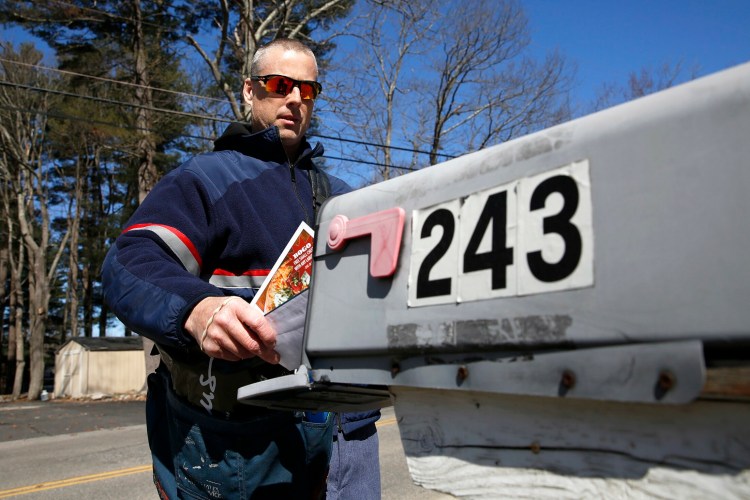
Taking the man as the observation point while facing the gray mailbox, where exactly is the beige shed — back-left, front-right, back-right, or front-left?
back-left

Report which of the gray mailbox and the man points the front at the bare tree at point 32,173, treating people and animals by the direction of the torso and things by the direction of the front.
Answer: the gray mailbox

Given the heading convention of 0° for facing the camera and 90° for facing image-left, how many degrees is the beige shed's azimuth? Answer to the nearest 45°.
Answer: approximately 45°

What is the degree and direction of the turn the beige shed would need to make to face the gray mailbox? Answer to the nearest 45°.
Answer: approximately 45° to its left

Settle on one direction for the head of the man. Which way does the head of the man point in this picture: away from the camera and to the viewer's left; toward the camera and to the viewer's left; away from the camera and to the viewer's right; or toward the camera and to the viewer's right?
toward the camera and to the viewer's right

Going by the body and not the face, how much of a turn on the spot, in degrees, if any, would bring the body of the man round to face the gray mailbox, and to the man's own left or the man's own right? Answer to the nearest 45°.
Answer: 0° — they already face it

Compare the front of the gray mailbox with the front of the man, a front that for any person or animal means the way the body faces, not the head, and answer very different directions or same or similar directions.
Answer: very different directions

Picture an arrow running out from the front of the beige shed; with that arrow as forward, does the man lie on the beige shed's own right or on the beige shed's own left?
on the beige shed's own left

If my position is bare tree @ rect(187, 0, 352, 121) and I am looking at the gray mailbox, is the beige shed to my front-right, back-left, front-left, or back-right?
back-right

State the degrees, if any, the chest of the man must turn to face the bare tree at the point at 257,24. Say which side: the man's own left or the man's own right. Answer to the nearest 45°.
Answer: approximately 135° to the man's own left

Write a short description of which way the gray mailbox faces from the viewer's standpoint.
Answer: facing away from the viewer and to the left of the viewer
